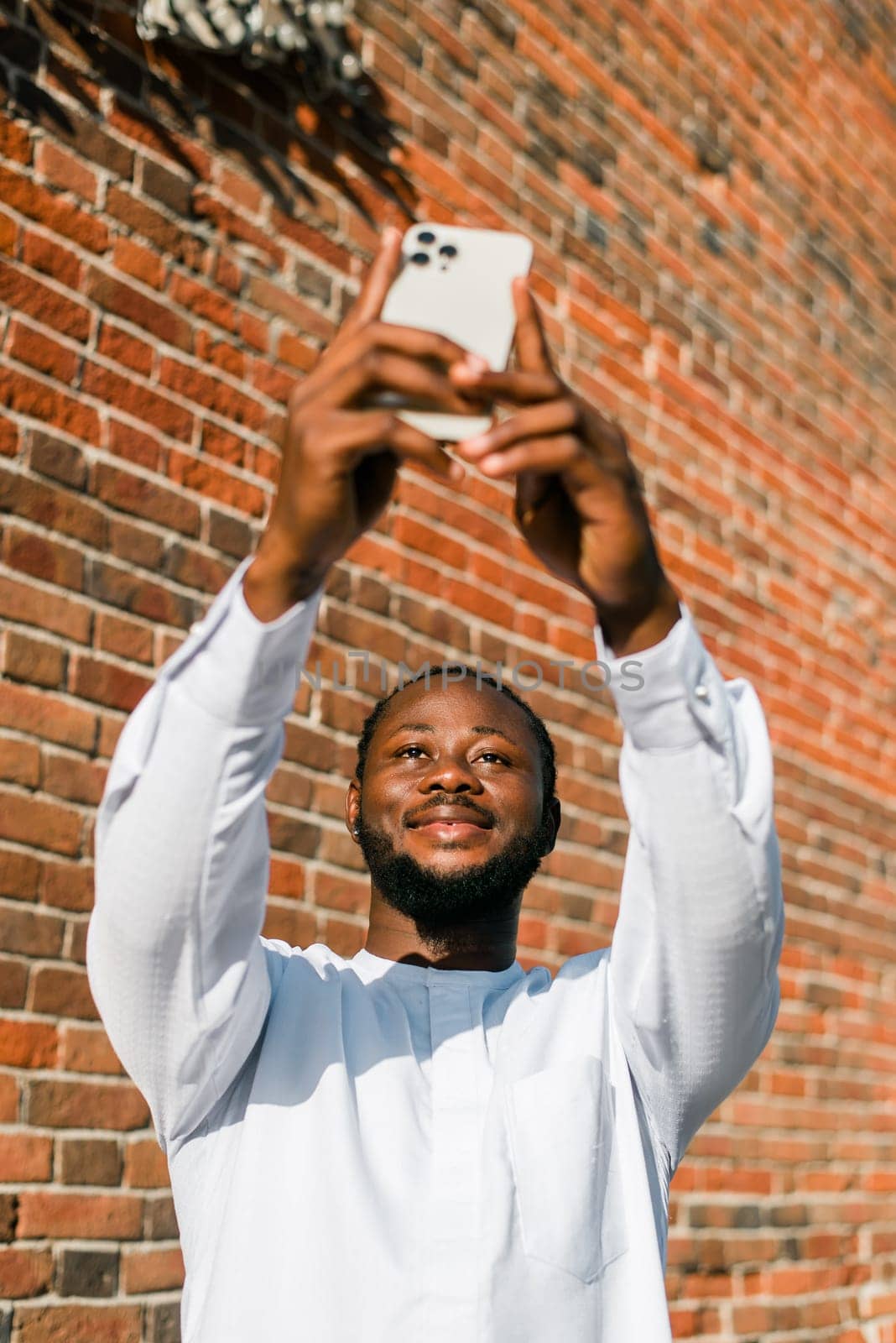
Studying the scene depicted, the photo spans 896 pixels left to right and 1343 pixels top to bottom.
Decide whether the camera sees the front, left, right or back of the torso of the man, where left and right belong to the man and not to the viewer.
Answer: front
